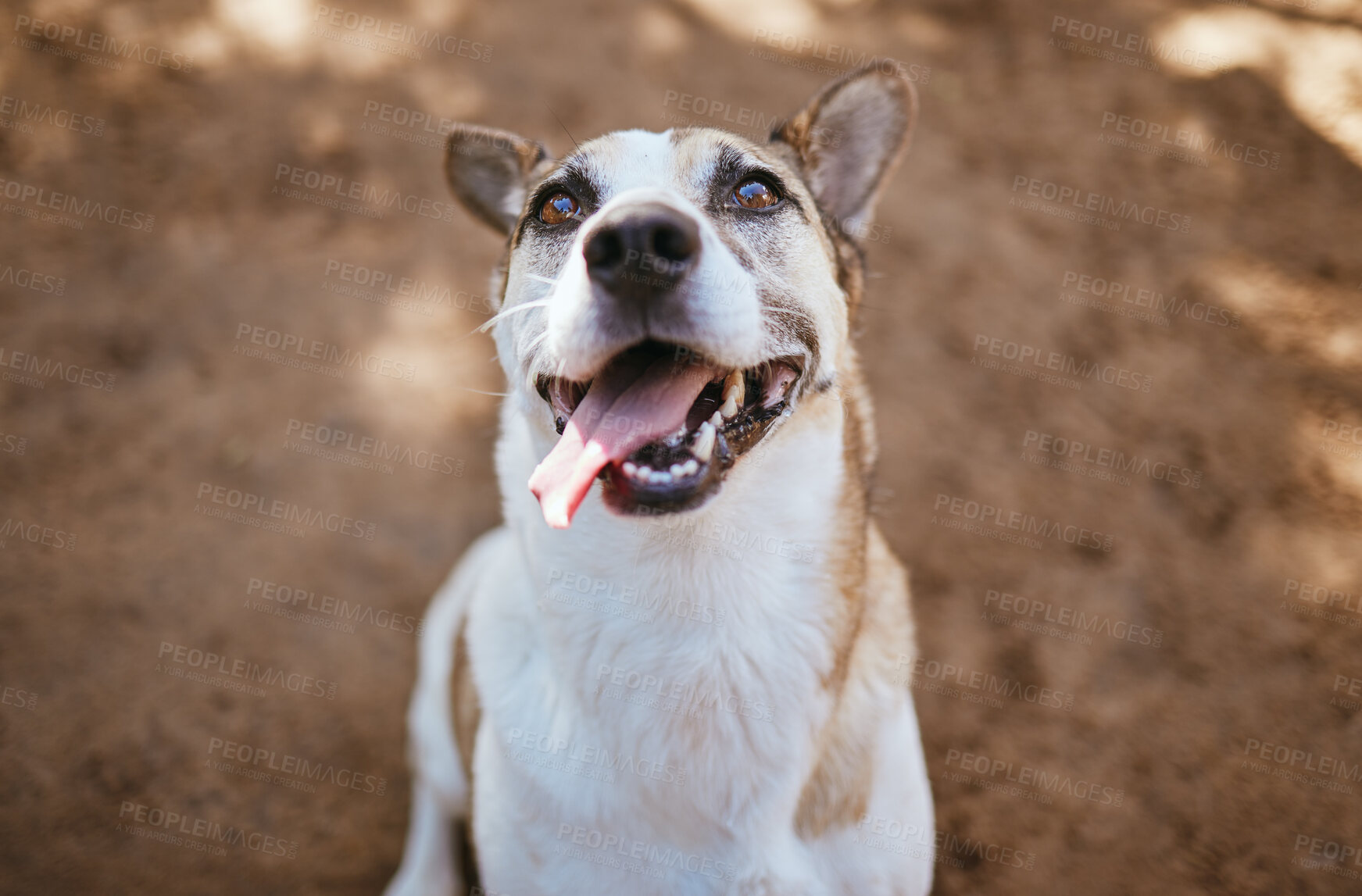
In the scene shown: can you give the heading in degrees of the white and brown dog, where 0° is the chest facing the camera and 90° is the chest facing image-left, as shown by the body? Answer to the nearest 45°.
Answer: approximately 0°
